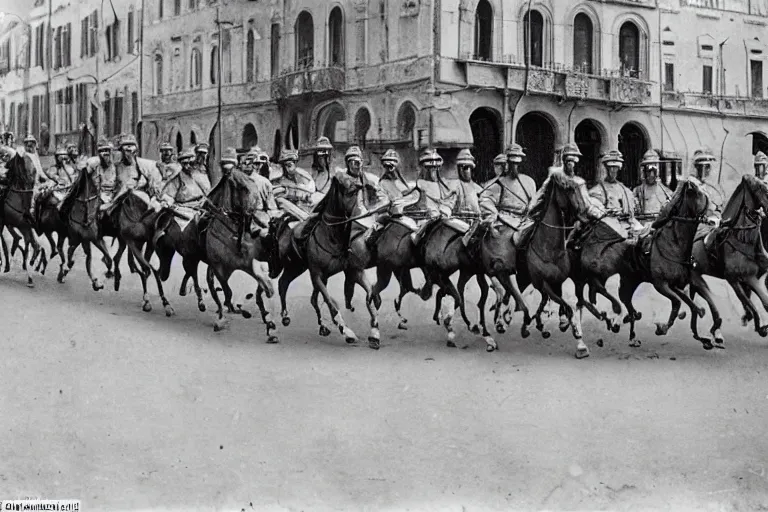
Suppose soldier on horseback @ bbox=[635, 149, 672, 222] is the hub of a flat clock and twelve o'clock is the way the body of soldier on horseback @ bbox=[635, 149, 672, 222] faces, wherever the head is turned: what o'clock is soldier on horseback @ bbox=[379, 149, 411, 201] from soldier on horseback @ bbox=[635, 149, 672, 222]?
soldier on horseback @ bbox=[379, 149, 411, 201] is roughly at 3 o'clock from soldier on horseback @ bbox=[635, 149, 672, 222].

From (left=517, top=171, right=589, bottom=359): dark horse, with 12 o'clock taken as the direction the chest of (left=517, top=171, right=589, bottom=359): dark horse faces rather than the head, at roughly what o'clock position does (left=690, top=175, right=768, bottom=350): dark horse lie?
(left=690, top=175, right=768, bottom=350): dark horse is roughly at 10 o'clock from (left=517, top=171, right=589, bottom=359): dark horse.

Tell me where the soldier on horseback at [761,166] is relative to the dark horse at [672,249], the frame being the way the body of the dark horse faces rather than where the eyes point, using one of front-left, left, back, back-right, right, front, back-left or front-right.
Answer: left

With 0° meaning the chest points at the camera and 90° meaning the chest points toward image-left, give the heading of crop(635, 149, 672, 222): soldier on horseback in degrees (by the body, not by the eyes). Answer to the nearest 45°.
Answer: approximately 0°

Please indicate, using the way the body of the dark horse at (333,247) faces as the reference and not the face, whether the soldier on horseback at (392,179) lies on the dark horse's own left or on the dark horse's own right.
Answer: on the dark horse's own left
